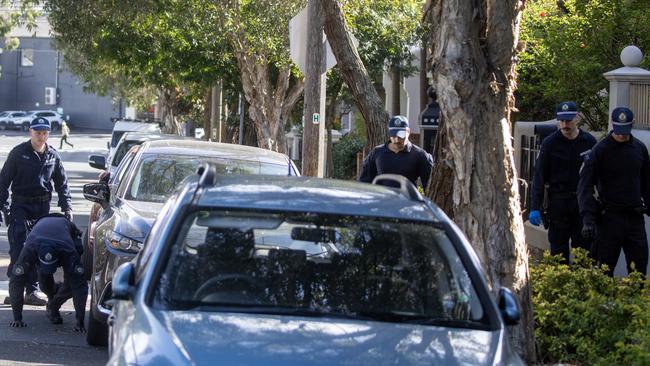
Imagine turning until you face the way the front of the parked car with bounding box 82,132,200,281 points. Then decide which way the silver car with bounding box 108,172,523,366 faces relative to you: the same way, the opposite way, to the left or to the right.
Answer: the same way

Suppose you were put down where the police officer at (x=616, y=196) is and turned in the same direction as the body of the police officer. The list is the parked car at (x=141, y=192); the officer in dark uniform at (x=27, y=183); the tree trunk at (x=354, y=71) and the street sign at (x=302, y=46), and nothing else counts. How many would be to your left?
0

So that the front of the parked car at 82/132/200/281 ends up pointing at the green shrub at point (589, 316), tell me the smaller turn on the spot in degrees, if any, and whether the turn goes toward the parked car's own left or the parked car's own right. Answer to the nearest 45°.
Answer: approximately 45° to the parked car's own left

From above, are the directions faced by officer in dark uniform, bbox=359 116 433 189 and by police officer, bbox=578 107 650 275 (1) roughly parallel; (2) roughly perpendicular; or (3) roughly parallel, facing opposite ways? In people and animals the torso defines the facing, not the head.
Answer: roughly parallel

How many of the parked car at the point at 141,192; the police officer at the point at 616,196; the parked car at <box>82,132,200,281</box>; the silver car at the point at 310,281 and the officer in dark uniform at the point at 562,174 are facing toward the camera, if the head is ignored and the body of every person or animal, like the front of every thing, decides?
5

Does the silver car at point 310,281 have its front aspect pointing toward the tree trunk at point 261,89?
no

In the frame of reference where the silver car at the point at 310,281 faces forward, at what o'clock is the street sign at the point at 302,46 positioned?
The street sign is roughly at 6 o'clock from the silver car.

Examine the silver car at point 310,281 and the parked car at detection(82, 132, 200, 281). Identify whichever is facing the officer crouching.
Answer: the parked car

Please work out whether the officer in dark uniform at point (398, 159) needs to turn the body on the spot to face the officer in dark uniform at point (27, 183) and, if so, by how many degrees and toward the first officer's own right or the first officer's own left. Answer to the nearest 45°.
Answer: approximately 90° to the first officer's own right

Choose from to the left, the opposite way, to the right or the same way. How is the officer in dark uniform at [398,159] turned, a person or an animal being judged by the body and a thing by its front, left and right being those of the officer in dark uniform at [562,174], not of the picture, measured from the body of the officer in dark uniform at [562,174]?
the same way

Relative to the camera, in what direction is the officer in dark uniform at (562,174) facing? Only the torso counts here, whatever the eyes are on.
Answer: toward the camera

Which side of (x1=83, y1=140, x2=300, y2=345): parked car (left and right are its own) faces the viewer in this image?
front

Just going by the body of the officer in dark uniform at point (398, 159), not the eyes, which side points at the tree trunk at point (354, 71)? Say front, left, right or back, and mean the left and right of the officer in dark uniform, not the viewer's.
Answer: back

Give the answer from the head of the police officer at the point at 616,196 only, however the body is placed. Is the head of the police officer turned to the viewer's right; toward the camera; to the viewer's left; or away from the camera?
toward the camera

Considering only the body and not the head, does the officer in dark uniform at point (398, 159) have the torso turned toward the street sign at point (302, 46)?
no

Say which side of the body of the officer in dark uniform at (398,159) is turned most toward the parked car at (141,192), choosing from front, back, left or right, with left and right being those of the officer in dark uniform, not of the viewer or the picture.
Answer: right

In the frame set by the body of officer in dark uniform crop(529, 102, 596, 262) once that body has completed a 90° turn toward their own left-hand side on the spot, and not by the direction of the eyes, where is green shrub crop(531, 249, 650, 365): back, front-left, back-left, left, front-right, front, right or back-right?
right

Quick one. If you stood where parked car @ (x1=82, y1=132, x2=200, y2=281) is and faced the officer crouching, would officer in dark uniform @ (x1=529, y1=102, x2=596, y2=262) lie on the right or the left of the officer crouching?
left
